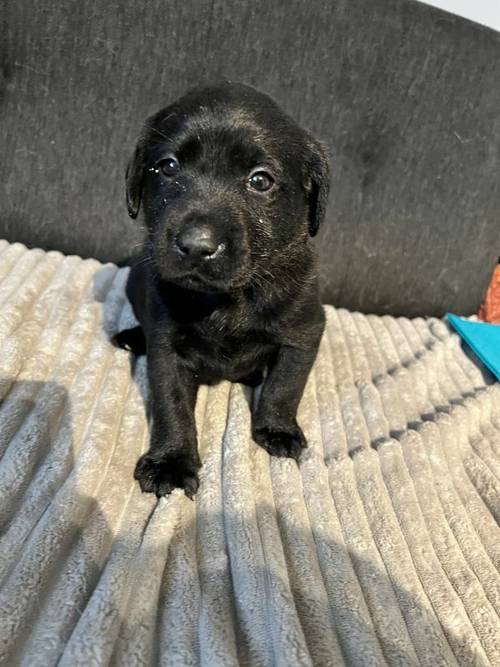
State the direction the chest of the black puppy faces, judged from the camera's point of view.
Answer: toward the camera

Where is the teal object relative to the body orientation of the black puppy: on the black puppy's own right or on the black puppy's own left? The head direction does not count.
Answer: on the black puppy's own left
